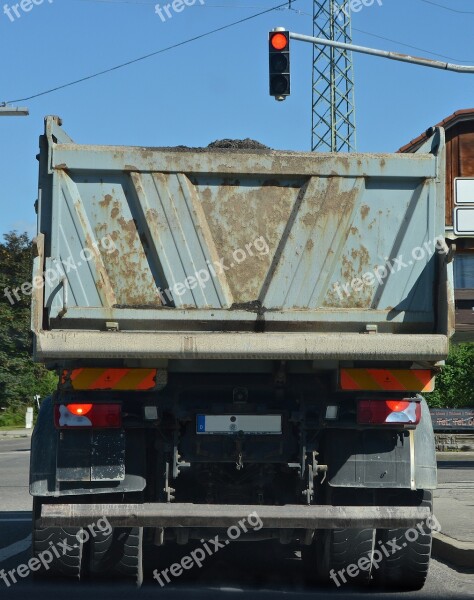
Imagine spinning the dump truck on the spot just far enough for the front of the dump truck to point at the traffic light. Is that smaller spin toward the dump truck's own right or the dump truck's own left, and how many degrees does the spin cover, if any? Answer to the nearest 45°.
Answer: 0° — it already faces it

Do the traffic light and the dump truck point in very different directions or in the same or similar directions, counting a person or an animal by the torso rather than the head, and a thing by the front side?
very different directions

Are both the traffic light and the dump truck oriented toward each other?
yes

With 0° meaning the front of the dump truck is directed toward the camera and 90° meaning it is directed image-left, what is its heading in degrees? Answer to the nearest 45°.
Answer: approximately 180°

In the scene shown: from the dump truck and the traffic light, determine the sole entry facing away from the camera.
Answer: the dump truck

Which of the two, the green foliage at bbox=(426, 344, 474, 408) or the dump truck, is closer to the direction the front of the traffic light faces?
the dump truck

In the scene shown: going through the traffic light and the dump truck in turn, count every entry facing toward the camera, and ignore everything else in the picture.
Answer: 1

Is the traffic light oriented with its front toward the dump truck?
yes

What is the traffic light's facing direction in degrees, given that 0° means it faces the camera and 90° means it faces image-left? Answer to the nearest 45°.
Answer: approximately 0°

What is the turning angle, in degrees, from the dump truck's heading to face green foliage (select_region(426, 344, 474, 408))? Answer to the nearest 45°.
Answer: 0° — it already faces it
